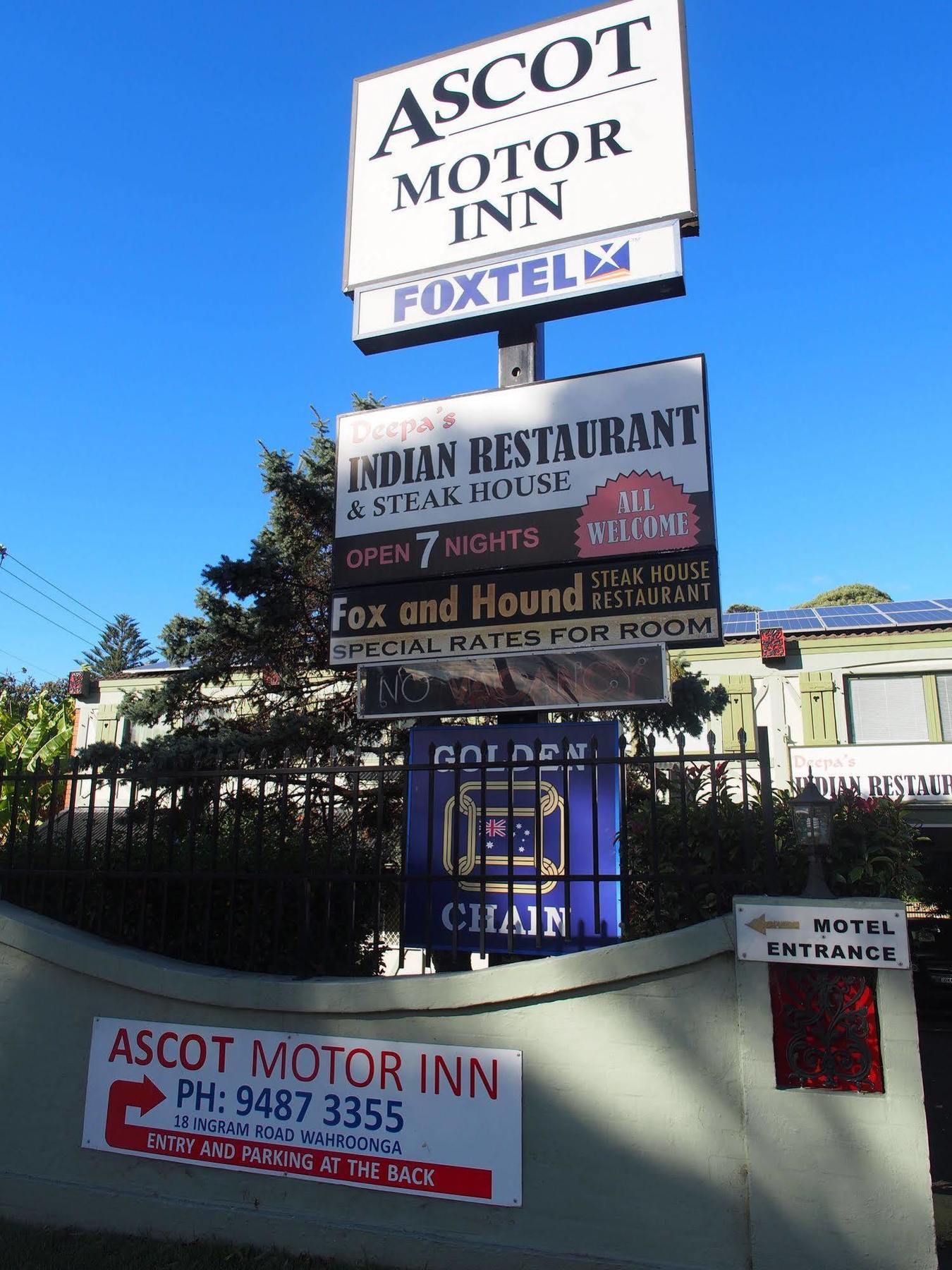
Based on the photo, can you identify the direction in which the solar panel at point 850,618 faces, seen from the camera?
facing the viewer

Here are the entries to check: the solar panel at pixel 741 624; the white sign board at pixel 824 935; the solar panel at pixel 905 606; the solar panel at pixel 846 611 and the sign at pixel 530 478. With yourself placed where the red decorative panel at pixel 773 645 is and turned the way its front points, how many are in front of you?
2

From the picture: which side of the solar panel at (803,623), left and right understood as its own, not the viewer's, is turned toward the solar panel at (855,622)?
left

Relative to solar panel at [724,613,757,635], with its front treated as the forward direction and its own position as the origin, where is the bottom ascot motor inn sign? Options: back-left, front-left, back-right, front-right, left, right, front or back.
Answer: front

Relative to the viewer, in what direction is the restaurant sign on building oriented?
toward the camera

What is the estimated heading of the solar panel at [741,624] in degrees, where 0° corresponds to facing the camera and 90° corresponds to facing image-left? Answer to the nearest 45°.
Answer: approximately 0°

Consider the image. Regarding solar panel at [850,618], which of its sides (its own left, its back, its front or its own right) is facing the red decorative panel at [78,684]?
right

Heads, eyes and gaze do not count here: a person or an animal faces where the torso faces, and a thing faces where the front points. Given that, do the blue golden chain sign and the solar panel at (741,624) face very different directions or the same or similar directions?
same or similar directions

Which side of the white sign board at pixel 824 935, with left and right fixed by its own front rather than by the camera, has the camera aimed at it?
front

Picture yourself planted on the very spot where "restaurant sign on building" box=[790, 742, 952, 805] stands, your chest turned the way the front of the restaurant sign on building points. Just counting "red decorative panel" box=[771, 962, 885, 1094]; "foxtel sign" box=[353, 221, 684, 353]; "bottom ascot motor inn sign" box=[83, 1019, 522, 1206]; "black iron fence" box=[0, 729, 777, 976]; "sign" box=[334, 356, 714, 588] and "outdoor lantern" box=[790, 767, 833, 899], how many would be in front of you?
6

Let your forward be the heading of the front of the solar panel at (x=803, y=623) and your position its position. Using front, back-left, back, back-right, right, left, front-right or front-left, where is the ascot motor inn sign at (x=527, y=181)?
front
